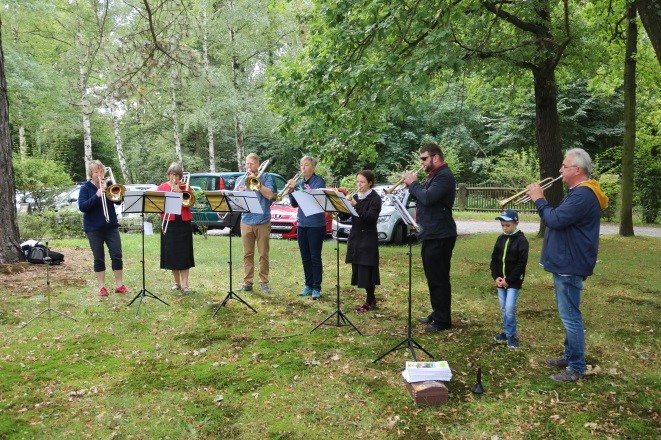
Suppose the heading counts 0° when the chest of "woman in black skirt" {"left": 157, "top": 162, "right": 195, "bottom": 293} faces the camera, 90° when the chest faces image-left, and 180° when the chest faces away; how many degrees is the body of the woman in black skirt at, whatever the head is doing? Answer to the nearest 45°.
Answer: approximately 0°

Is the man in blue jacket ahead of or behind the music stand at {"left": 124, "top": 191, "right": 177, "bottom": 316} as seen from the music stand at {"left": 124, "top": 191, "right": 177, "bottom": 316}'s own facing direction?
behind

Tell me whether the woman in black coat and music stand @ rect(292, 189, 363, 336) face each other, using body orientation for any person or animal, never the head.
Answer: yes

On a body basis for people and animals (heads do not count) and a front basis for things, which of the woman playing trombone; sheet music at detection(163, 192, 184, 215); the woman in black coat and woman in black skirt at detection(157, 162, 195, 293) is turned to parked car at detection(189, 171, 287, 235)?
the sheet music

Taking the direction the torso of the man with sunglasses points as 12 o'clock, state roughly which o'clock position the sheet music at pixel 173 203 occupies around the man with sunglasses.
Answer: The sheet music is roughly at 12 o'clock from the man with sunglasses.

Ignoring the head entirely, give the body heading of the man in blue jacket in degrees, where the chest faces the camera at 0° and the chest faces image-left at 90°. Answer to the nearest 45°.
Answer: approximately 90°

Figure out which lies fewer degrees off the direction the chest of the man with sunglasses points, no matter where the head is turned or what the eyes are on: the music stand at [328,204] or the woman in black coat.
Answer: the music stand

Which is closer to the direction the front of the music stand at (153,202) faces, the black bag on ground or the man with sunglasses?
the black bag on ground

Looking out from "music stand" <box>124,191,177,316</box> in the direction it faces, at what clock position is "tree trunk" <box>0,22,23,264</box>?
The tree trunk is roughly at 11 o'clock from the music stand.

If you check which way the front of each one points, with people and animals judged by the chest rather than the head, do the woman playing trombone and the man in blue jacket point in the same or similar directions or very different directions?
very different directions

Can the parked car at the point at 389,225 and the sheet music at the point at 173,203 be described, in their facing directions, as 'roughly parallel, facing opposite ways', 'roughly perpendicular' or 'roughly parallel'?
roughly parallel, facing opposite ways
